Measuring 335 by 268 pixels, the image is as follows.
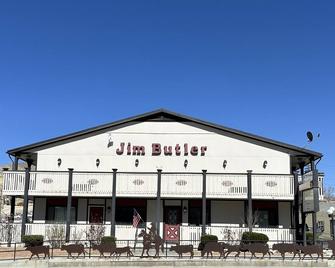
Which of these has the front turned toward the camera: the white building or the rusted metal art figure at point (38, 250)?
the white building

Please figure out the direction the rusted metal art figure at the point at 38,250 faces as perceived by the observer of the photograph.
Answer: facing to the left of the viewer

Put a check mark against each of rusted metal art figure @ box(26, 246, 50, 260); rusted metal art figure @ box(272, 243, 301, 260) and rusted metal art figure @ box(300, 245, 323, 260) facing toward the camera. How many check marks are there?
0

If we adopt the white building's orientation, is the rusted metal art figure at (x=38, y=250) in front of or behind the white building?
in front

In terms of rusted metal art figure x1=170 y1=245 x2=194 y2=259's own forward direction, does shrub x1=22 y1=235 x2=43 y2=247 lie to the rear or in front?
in front

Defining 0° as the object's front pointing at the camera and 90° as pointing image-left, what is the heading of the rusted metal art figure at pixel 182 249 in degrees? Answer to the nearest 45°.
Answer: approximately 90°

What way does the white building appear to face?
toward the camera

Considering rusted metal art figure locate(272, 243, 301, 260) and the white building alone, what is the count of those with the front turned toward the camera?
1

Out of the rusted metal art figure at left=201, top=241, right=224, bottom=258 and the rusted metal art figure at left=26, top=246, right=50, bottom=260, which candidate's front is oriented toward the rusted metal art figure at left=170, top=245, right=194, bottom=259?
the rusted metal art figure at left=201, top=241, right=224, bottom=258

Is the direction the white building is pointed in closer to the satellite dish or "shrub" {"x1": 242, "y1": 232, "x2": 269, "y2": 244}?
the shrub

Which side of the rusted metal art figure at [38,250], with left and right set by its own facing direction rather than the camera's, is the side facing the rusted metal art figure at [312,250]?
back

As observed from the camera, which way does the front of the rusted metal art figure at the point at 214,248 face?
facing to the left of the viewer

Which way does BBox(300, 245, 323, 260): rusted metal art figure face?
to the viewer's left

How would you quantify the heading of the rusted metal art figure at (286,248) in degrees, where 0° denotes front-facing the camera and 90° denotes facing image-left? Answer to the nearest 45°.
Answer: approximately 90°
